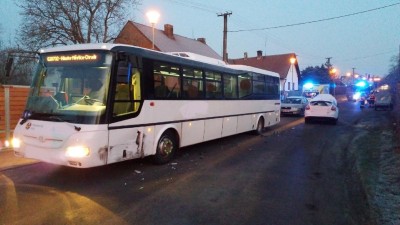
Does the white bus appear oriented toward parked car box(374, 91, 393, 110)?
no

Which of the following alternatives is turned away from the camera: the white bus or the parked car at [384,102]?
the parked car

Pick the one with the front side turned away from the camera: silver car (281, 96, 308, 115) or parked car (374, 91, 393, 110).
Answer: the parked car

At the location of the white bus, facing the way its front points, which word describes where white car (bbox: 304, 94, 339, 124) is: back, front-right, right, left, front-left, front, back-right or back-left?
back

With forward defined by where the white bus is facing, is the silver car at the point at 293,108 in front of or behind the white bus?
behind

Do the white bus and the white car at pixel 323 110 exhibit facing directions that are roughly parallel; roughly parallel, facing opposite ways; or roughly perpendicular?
roughly parallel, facing opposite ways

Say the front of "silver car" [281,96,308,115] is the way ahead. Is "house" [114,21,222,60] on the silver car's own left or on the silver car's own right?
on the silver car's own right

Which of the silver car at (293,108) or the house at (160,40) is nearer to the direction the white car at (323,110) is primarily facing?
the silver car

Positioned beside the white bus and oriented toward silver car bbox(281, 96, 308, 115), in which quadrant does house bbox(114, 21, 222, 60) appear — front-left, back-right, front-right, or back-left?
front-left

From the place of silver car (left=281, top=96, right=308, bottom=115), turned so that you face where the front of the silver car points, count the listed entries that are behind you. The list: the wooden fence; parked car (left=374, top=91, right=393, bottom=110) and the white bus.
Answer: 1

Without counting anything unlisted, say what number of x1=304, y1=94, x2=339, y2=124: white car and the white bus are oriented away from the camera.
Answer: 1

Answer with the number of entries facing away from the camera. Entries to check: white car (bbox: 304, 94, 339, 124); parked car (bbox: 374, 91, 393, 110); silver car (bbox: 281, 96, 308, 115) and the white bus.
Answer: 2

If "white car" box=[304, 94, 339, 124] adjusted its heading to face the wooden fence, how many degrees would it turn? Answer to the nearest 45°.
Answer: approximately 135° to its left

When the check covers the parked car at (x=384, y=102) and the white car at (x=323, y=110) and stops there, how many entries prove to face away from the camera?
2

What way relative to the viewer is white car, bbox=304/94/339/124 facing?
away from the camera

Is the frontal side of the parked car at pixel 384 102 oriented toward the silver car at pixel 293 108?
no

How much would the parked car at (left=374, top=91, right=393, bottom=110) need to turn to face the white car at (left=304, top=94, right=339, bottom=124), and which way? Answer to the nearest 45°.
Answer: approximately 180°

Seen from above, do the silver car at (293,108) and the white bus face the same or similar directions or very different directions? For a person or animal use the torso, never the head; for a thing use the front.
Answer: same or similar directions
